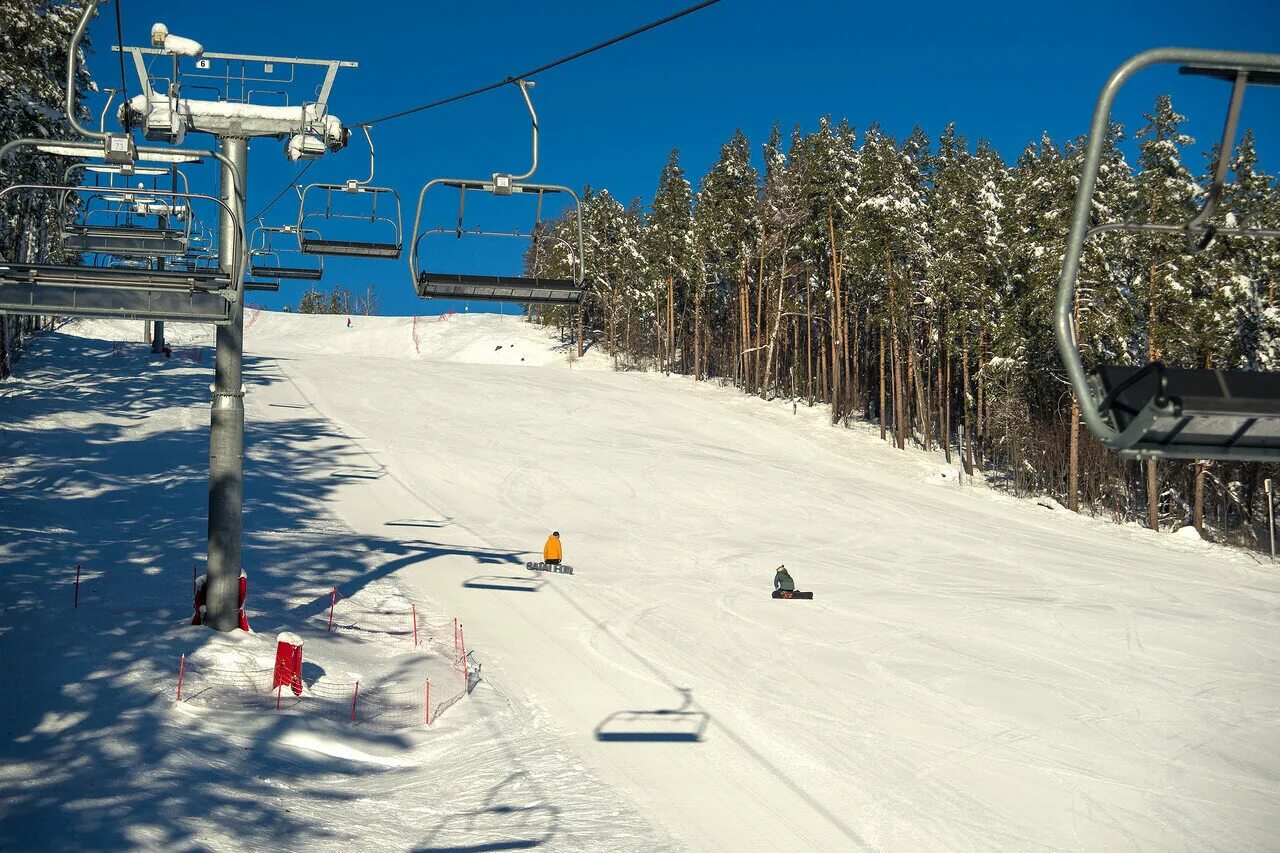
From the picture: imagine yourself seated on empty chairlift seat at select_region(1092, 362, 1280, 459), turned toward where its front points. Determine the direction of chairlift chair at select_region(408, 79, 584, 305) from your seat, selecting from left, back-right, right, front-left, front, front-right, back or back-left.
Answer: back

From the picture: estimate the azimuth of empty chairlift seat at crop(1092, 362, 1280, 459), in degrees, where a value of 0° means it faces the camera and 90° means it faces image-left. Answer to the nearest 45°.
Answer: approximately 315°

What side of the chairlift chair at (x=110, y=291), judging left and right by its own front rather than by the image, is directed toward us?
back

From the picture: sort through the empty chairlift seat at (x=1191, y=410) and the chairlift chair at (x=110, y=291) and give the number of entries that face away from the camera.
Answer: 1

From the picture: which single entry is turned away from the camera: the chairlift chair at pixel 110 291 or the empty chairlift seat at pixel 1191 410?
the chairlift chair

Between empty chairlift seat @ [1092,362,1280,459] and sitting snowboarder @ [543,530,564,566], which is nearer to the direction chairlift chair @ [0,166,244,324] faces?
the sitting snowboarder

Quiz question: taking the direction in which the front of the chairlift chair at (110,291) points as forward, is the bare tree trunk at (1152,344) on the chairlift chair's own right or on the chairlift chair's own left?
on the chairlift chair's own right

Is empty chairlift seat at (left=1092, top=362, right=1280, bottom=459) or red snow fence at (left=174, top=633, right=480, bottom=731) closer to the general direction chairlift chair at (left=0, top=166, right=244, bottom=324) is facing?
the red snow fence

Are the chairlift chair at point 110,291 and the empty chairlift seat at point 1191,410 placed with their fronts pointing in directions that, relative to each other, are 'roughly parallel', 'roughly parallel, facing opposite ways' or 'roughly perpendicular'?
roughly parallel, facing opposite ways
